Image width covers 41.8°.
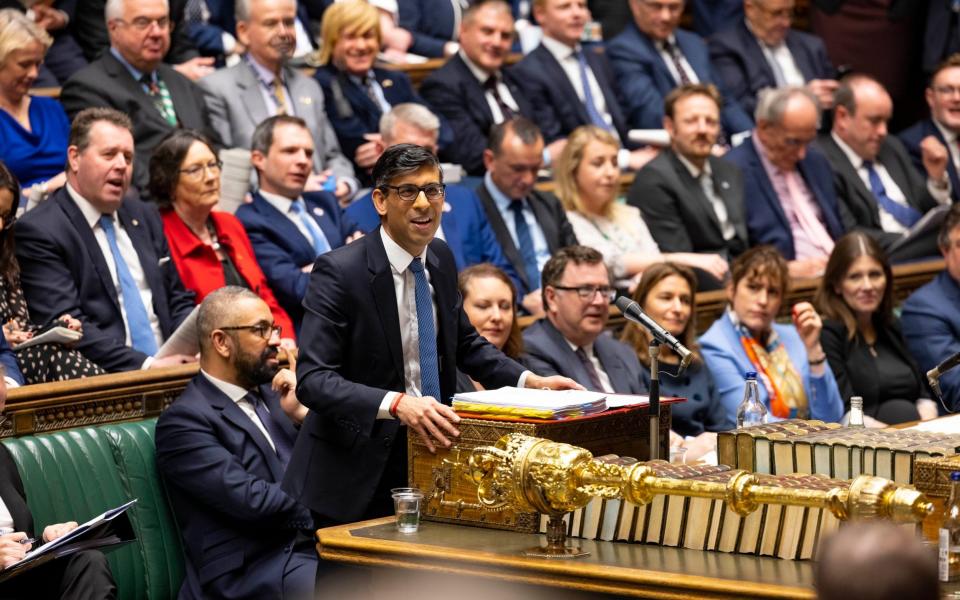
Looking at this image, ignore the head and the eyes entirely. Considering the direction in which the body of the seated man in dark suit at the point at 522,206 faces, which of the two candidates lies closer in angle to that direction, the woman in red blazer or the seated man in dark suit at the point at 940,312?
the seated man in dark suit

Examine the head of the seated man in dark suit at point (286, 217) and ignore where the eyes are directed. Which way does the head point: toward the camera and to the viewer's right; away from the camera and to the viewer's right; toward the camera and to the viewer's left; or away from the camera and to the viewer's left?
toward the camera and to the viewer's right

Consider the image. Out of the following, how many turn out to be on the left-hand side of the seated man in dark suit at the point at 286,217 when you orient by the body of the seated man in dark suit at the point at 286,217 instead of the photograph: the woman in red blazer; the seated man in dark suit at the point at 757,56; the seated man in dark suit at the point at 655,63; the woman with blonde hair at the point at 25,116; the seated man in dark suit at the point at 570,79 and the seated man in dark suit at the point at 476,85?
4

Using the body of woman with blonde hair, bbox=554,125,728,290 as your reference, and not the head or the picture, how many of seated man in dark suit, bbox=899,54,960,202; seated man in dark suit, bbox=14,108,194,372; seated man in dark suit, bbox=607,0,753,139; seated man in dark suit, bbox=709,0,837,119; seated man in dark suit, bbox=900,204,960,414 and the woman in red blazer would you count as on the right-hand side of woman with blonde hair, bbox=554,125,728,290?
2

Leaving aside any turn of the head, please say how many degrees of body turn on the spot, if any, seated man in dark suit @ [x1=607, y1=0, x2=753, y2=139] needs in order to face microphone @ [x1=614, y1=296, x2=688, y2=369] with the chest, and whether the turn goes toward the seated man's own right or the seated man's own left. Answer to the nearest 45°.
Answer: approximately 45° to the seated man's own right

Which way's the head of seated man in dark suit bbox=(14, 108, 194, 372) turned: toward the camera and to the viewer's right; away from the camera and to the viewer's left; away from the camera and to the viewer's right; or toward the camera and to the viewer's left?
toward the camera and to the viewer's right

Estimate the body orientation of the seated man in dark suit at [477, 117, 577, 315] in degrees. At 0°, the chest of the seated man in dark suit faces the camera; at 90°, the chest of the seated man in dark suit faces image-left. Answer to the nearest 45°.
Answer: approximately 315°

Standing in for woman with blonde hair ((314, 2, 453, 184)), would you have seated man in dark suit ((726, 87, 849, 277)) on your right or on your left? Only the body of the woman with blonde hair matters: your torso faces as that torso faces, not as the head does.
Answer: on your left

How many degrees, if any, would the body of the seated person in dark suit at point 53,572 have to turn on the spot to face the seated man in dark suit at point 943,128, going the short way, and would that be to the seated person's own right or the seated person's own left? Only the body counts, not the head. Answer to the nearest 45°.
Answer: approximately 90° to the seated person's own left

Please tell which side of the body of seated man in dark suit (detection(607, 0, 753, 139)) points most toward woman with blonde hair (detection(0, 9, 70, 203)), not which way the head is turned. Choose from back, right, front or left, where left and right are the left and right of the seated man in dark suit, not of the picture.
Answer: right

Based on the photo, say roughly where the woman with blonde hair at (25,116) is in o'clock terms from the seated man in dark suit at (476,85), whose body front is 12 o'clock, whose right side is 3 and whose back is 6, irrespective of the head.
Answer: The woman with blonde hair is roughly at 3 o'clock from the seated man in dark suit.
